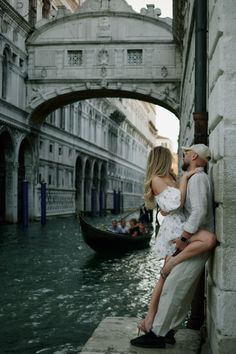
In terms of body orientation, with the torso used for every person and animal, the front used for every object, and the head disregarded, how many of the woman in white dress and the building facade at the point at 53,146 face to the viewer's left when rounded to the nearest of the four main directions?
0

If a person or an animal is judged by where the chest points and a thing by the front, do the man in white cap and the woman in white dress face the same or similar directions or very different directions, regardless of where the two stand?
very different directions

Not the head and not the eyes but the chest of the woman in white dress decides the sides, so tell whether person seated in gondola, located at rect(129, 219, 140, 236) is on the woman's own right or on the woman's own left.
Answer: on the woman's own left

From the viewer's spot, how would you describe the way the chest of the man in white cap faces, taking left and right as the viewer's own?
facing to the left of the viewer

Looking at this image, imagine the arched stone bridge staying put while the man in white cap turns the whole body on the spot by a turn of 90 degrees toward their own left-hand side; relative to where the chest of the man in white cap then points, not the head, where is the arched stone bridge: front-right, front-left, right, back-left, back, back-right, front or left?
back

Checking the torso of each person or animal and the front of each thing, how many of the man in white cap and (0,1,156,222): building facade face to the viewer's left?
1

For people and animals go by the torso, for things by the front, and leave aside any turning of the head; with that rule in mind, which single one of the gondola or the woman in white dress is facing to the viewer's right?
the woman in white dress

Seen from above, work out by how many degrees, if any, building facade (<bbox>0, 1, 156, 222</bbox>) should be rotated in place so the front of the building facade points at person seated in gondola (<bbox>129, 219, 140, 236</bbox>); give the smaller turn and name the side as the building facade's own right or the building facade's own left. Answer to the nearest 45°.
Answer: approximately 45° to the building facade's own right

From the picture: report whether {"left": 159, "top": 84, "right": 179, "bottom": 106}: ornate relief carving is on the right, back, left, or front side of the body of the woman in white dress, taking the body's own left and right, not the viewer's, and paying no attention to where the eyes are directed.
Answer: left

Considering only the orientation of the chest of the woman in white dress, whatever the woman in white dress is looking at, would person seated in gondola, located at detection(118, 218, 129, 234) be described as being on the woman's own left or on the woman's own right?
on the woman's own left

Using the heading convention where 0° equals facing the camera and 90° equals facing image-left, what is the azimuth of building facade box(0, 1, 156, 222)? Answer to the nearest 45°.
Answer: approximately 315°

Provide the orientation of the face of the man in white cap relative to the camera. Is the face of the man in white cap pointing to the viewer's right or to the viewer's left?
to the viewer's left

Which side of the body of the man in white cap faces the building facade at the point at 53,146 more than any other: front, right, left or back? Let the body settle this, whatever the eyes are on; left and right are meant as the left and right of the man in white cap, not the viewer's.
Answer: right

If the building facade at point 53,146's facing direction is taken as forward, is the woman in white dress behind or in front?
in front

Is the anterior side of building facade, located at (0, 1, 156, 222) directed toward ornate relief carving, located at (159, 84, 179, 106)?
yes

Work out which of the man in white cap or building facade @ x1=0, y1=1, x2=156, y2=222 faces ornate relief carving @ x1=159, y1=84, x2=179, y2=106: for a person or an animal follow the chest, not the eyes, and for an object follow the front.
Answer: the building facade

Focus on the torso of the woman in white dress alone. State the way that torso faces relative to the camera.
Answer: to the viewer's right
